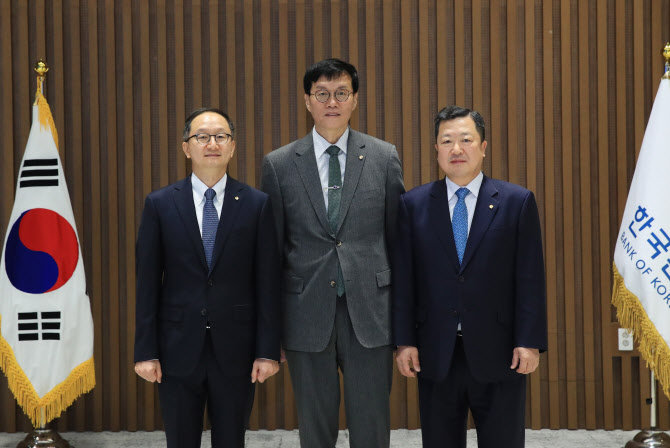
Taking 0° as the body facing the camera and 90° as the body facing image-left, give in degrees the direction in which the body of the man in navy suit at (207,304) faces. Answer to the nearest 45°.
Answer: approximately 0°

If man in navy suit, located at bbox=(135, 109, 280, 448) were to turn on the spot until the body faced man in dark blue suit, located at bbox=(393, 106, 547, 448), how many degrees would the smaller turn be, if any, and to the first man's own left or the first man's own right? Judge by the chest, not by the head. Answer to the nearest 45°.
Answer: approximately 90° to the first man's own left

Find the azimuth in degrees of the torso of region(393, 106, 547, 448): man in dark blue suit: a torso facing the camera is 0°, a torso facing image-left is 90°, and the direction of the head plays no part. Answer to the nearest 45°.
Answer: approximately 0°

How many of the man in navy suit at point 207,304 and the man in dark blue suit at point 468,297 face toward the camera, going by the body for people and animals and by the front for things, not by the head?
2
